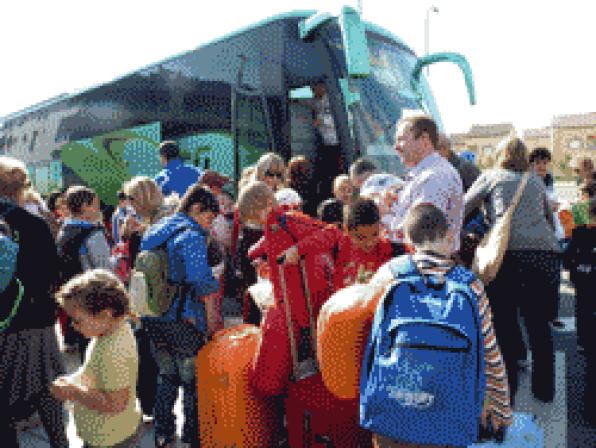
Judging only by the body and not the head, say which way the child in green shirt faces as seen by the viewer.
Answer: to the viewer's left

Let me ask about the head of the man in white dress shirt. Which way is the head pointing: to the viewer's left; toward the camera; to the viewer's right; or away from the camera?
to the viewer's left

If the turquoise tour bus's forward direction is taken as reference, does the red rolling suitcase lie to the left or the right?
on its right

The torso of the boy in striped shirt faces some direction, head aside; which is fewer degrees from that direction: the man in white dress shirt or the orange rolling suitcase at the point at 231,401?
the man in white dress shirt

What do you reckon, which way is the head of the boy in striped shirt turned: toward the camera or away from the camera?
away from the camera

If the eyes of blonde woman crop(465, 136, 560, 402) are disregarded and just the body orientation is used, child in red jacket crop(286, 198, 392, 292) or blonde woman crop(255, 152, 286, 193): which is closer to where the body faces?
the blonde woman

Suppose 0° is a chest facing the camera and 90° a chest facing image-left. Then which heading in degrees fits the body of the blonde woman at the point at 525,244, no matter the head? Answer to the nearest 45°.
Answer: approximately 180°

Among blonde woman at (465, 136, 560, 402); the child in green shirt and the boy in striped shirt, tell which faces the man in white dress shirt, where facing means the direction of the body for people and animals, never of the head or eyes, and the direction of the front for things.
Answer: the boy in striped shirt

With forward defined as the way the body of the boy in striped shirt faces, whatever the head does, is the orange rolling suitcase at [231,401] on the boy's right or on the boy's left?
on the boy's left

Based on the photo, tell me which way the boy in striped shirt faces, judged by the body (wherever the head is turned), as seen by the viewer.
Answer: away from the camera

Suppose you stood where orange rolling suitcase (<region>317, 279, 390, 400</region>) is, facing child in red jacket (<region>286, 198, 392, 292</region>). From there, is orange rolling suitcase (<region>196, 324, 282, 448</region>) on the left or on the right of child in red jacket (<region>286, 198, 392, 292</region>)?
left
